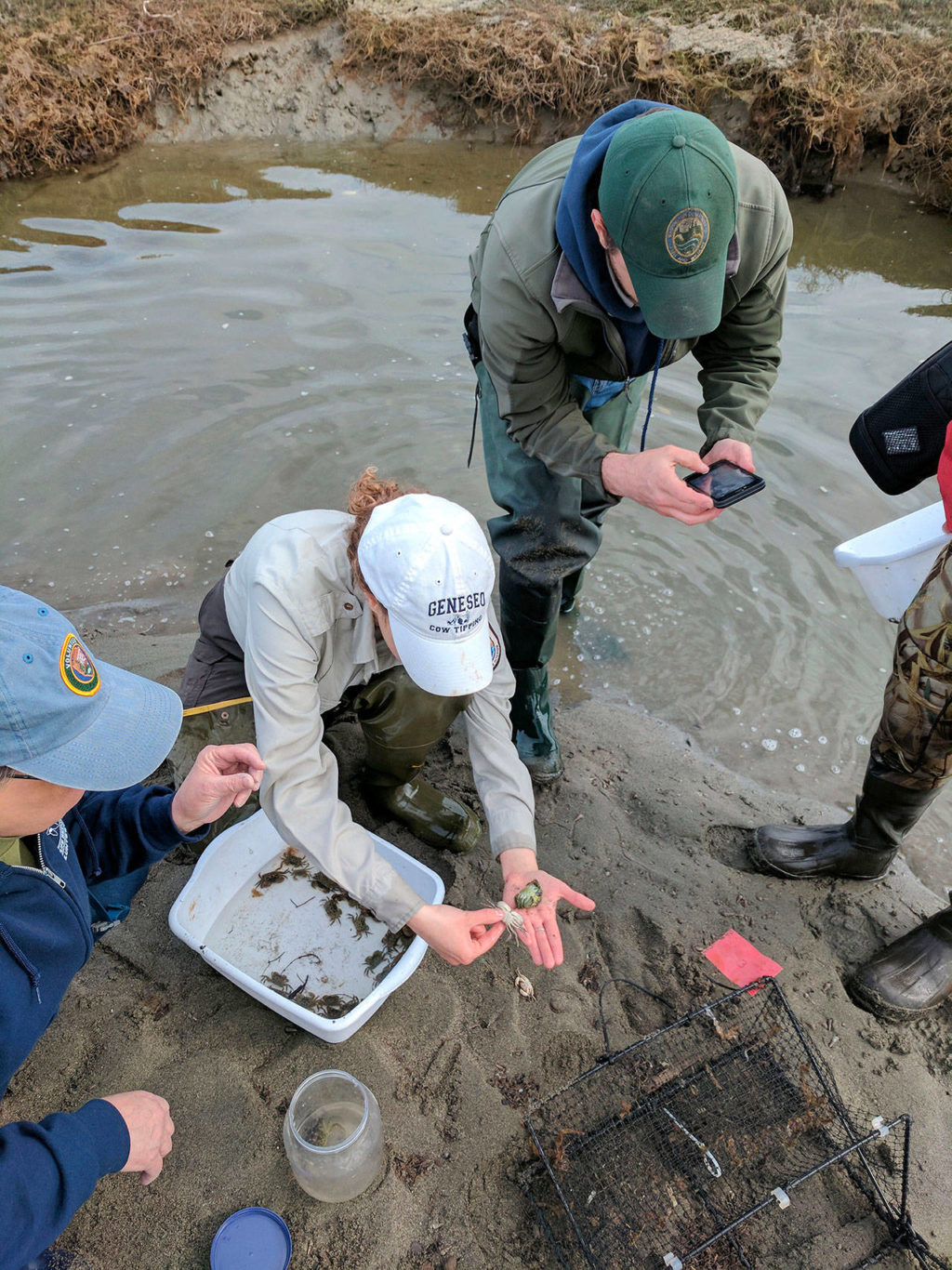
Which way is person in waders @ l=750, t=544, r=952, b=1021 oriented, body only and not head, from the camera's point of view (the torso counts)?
to the viewer's left

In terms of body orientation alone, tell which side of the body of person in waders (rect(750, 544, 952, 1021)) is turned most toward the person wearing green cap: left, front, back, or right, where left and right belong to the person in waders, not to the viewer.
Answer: front

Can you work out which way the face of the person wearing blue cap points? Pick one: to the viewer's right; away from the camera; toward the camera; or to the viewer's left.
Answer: to the viewer's right

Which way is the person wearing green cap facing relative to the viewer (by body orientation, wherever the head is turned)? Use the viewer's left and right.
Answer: facing the viewer and to the right of the viewer

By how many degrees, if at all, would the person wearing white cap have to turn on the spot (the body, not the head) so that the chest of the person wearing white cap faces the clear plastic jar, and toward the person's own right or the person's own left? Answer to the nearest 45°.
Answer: approximately 45° to the person's own right

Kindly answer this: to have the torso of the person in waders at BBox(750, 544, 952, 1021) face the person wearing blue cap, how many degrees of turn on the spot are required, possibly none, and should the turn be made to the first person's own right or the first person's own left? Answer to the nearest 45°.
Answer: approximately 45° to the first person's own left

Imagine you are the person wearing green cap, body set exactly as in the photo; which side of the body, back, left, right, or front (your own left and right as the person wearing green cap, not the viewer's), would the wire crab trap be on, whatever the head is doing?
front

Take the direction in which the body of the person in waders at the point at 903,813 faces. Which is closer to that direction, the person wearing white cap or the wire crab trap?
the person wearing white cap

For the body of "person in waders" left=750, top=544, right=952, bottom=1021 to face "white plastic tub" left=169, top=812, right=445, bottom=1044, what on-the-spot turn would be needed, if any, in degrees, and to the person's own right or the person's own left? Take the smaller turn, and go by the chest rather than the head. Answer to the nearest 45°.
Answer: approximately 45° to the person's own left

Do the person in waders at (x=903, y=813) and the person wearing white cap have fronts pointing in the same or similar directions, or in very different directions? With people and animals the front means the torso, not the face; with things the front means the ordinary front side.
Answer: very different directions

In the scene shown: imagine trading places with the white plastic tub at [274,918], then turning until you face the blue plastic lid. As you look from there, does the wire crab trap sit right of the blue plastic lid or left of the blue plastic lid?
left

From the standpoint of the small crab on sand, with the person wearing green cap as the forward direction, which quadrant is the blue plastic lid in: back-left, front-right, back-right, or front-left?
back-left

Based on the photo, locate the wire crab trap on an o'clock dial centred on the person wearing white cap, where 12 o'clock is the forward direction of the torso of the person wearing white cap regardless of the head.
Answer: The wire crab trap is roughly at 12 o'clock from the person wearing white cap.

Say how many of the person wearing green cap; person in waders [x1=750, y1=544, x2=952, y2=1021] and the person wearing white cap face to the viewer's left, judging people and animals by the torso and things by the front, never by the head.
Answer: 1

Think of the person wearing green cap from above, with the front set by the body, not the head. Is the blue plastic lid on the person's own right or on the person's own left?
on the person's own right

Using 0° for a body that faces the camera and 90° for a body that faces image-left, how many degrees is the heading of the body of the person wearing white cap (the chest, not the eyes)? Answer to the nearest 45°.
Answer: approximately 315°

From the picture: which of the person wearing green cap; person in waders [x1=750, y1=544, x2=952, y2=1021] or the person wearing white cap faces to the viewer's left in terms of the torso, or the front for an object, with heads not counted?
the person in waders

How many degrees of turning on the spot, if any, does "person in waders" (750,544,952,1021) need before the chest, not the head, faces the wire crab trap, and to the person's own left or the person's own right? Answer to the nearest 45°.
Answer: approximately 90° to the person's own left
